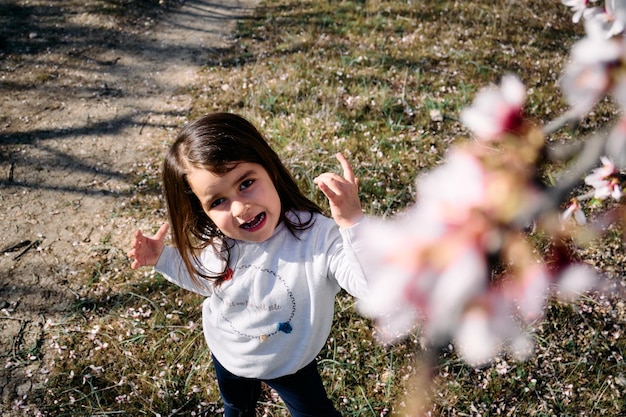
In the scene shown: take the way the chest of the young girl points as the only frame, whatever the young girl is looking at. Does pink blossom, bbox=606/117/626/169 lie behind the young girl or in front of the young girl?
in front

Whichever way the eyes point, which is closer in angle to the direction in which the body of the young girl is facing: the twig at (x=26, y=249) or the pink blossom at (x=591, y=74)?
the pink blossom

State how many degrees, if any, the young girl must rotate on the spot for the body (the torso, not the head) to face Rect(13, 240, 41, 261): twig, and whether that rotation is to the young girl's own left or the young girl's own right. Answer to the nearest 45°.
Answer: approximately 135° to the young girl's own right

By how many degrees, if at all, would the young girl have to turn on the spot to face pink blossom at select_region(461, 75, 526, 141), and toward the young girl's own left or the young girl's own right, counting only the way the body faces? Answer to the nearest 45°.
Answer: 0° — they already face it

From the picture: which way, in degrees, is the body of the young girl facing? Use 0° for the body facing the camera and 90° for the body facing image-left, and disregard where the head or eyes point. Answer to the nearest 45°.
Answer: approximately 0°

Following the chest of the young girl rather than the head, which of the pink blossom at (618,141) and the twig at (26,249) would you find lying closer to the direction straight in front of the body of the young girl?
the pink blossom

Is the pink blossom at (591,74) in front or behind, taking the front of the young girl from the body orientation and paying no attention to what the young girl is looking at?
in front
